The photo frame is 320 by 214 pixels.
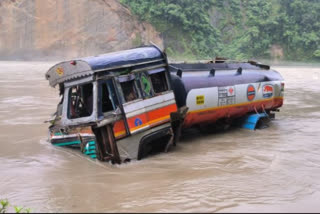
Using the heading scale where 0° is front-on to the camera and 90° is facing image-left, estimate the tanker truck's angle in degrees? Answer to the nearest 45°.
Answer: approximately 45°
